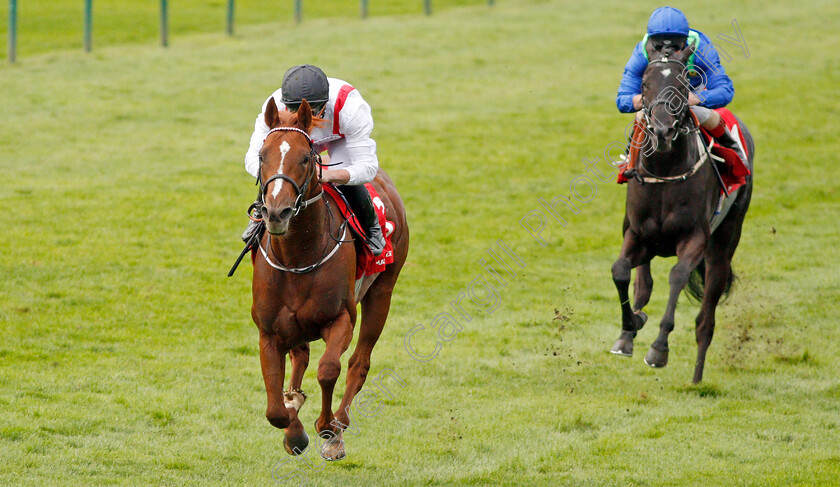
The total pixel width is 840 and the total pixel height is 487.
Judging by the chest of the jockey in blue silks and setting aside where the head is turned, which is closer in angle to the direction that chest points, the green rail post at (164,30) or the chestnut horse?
the chestnut horse

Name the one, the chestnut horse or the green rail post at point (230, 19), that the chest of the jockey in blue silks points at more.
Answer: the chestnut horse

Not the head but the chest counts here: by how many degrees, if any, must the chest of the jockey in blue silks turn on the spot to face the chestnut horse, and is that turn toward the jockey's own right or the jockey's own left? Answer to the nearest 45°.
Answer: approximately 45° to the jockey's own right

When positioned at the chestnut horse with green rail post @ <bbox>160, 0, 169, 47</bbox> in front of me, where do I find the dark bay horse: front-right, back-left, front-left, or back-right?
front-right

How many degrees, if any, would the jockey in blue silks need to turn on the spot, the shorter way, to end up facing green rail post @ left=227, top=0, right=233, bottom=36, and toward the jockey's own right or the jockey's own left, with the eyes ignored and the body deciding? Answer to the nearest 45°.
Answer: approximately 135° to the jockey's own right

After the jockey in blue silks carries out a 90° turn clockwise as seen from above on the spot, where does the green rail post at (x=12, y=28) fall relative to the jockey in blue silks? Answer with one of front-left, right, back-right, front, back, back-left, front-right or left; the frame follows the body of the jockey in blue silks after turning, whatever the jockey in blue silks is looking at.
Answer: front-right

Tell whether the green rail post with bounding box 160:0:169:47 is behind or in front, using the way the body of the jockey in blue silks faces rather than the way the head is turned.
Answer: behind

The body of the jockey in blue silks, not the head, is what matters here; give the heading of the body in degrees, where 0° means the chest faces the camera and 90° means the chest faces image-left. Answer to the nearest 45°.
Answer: approximately 0°

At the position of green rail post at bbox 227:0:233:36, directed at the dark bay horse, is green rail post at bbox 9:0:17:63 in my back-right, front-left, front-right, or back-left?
front-right
